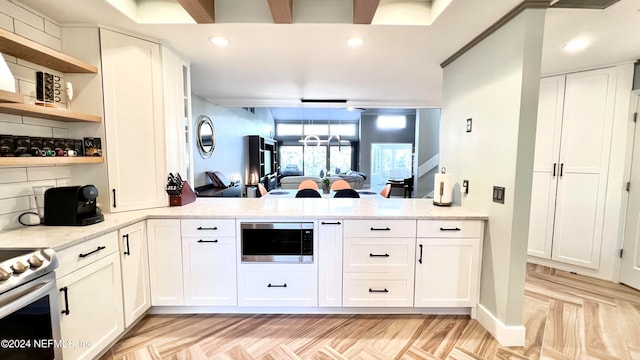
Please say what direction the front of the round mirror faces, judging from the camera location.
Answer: facing the viewer and to the right of the viewer

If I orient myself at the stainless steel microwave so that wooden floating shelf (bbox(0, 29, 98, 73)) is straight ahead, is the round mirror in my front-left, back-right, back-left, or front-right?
front-right

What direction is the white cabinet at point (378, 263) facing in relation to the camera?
toward the camera

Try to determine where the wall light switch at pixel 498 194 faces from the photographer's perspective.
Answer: facing the viewer and to the left of the viewer

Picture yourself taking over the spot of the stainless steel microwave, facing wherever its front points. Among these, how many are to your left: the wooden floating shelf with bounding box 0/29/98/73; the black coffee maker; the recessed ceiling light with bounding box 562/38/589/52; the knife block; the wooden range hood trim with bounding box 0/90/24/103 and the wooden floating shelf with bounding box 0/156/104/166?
1

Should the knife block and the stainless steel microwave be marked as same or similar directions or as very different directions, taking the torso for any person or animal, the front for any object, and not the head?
same or similar directions

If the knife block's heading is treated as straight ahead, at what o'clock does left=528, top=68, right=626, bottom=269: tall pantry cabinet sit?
The tall pantry cabinet is roughly at 8 o'clock from the knife block.

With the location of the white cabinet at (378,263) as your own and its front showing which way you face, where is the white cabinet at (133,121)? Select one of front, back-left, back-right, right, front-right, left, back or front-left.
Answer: right

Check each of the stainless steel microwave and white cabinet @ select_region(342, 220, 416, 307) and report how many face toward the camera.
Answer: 2

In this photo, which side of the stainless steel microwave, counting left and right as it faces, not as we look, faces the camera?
front

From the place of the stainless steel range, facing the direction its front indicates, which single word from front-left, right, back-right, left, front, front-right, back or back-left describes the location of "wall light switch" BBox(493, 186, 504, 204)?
front

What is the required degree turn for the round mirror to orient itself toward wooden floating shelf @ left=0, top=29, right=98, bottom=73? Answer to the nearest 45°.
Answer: approximately 45° to its right
